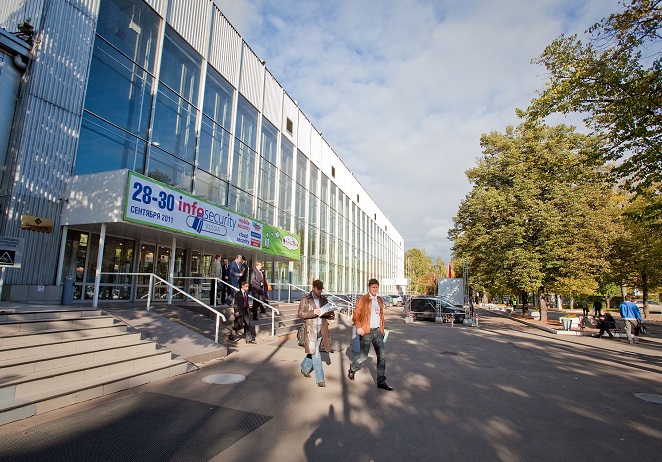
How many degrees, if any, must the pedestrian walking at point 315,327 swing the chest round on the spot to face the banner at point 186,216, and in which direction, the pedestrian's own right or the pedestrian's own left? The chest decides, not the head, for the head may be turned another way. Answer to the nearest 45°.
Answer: approximately 180°

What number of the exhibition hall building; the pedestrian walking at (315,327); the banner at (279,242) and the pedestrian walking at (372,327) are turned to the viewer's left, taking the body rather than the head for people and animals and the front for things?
0

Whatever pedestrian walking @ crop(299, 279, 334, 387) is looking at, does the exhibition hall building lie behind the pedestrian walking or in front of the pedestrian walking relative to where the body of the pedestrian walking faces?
behind

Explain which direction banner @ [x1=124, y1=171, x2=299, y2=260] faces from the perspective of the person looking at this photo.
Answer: facing the viewer and to the right of the viewer

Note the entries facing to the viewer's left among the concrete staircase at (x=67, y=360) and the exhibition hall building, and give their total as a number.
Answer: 0

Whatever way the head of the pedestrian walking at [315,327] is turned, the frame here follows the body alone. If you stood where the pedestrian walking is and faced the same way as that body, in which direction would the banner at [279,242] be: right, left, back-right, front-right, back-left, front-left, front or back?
back-left

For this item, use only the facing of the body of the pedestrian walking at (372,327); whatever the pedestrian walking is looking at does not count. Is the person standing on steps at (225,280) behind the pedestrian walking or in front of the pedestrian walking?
behind

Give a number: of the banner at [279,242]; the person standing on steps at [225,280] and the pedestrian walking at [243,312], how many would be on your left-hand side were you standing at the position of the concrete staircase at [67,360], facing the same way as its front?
3

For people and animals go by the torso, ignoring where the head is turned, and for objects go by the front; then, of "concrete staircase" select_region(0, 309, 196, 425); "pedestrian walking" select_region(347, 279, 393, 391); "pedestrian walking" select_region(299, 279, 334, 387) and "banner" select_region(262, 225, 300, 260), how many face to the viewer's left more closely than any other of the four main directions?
0
